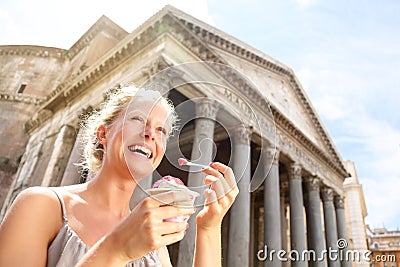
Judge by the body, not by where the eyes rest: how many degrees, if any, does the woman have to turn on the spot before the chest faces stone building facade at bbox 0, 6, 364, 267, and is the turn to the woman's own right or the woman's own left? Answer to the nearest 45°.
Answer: approximately 135° to the woman's own left

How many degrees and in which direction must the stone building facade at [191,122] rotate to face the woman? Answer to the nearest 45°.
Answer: approximately 45° to its right

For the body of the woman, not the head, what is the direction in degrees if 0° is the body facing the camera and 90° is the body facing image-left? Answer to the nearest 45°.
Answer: approximately 315°
